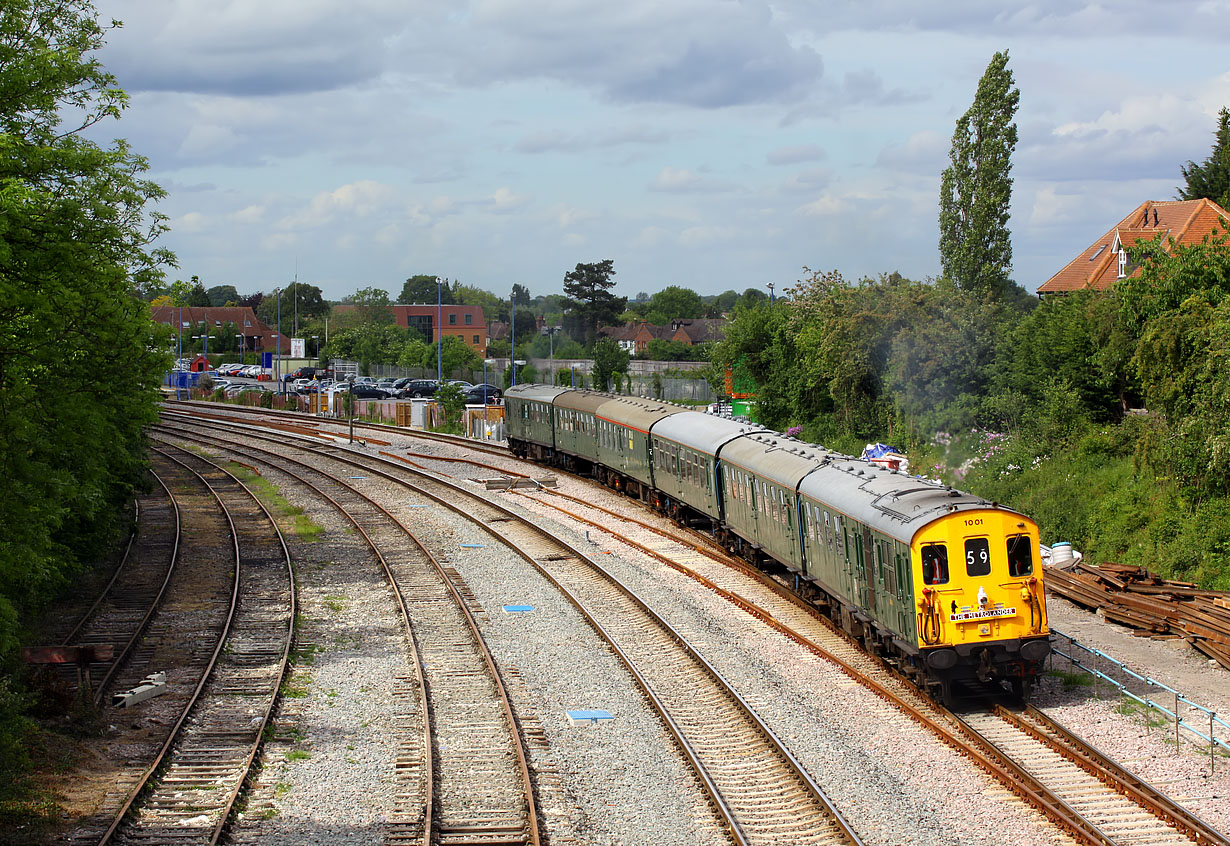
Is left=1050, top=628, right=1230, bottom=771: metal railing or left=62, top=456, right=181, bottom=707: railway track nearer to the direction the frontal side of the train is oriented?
the metal railing

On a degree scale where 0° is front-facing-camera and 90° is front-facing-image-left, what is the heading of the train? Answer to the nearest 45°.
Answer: approximately 315°

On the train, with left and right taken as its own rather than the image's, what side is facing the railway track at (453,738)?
right

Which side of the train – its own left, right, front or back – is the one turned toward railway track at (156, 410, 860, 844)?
right

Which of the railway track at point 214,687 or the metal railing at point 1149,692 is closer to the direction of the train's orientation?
the metal railing

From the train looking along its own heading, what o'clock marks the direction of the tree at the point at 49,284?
The tree is roughly at 4 o'clock from the train.
